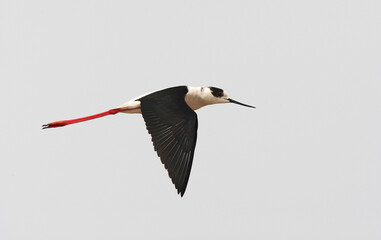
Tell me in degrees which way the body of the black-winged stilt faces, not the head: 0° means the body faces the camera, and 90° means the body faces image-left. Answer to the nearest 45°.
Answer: approximately 270°
